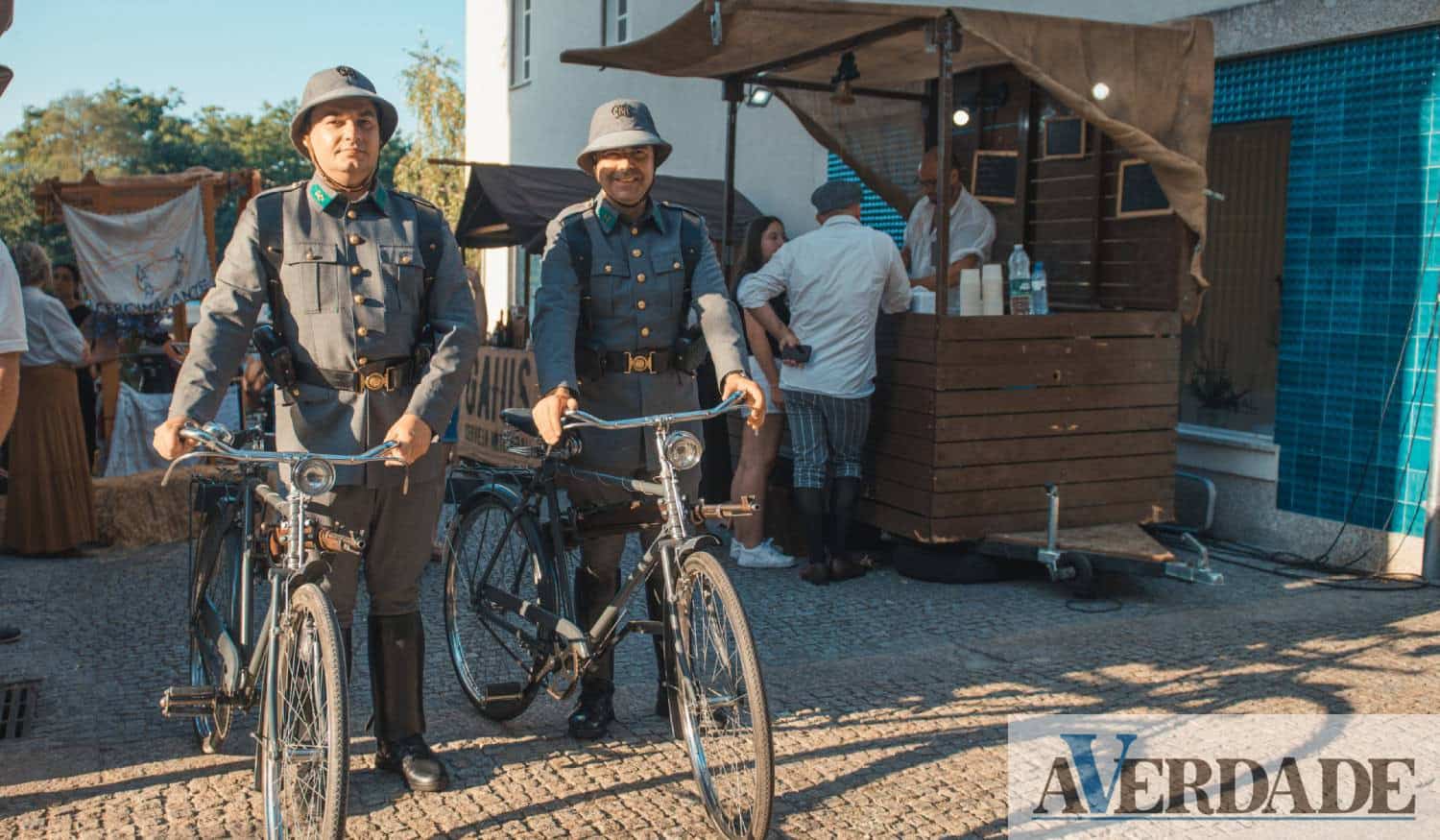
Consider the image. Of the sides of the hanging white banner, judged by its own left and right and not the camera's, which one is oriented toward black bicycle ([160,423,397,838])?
front

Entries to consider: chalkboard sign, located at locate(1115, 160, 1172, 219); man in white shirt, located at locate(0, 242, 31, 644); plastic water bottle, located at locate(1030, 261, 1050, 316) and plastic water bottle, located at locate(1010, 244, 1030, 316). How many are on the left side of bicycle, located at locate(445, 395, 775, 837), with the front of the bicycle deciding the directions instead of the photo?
3

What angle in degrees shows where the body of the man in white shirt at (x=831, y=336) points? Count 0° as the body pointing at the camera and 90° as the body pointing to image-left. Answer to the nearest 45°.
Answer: approximately 180°

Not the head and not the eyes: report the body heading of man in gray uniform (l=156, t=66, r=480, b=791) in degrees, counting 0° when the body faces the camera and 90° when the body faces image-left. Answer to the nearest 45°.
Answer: approximately 0°

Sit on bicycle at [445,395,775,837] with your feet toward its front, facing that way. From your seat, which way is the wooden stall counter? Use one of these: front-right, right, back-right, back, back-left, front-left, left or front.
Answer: left

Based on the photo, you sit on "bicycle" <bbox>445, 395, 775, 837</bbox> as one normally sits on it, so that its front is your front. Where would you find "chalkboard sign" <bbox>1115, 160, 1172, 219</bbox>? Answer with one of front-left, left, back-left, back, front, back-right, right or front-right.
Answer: left

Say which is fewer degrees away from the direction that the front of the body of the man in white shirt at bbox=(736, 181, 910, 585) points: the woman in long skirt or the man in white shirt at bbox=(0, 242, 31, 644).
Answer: the woman in long skirt

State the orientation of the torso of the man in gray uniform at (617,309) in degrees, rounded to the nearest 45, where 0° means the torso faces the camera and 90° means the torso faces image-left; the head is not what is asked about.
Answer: approximately 0°
